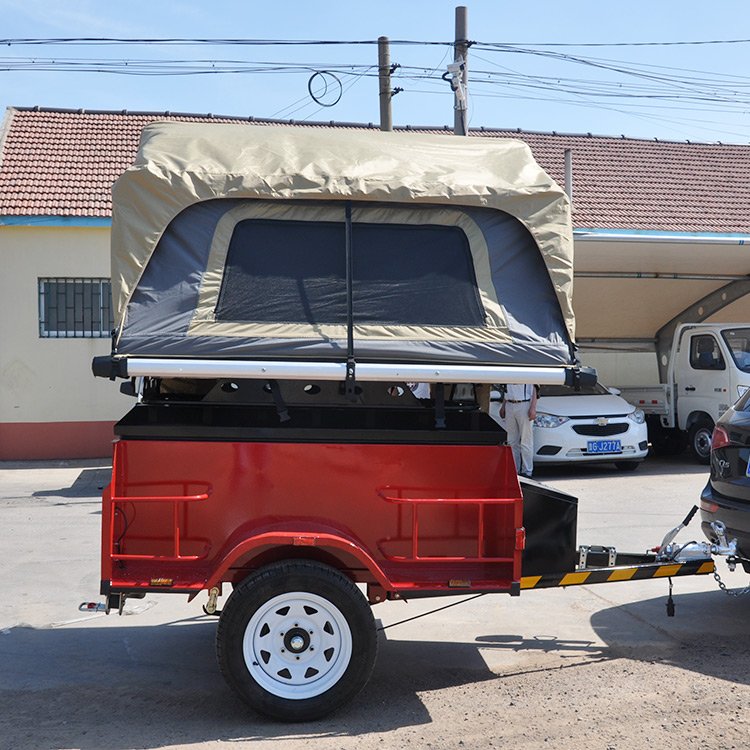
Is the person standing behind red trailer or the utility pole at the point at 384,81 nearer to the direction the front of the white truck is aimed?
the person standing behind red trailer

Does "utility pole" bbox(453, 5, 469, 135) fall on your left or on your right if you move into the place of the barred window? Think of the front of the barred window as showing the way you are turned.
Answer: on your left

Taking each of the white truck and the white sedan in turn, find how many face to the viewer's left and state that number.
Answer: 0

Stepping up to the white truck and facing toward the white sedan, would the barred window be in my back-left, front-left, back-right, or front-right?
front-right

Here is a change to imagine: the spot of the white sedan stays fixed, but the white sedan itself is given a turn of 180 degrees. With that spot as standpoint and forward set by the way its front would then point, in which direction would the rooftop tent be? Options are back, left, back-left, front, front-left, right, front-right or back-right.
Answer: back-left

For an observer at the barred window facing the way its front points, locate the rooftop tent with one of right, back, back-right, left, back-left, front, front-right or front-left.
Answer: front

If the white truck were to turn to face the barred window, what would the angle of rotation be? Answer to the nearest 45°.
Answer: approximately 135° to its right

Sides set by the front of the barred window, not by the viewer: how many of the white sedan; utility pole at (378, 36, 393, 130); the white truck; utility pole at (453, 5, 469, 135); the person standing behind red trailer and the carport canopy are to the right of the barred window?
0

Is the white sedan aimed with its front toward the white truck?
no

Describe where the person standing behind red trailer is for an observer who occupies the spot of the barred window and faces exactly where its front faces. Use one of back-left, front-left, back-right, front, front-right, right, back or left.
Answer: front-left

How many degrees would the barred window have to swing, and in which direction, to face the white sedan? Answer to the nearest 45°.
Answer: approximately 45° to its left

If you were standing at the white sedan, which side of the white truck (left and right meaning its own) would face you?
right

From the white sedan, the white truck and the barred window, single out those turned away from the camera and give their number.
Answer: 0

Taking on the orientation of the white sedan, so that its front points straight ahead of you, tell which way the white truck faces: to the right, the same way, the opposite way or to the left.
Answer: the same way

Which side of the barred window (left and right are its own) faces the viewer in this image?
front

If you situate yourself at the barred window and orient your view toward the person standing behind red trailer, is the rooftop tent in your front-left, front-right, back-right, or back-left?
front-right

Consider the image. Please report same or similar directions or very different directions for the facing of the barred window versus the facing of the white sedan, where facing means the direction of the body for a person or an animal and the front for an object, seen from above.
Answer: same or similar directions

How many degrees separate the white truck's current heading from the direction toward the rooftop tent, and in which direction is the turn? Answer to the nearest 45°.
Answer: approximately 45° to its right

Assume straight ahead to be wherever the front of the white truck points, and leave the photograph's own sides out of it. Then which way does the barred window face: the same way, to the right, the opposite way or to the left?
the same way

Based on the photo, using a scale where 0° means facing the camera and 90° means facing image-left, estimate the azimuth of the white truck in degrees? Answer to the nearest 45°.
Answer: approximately 315°
